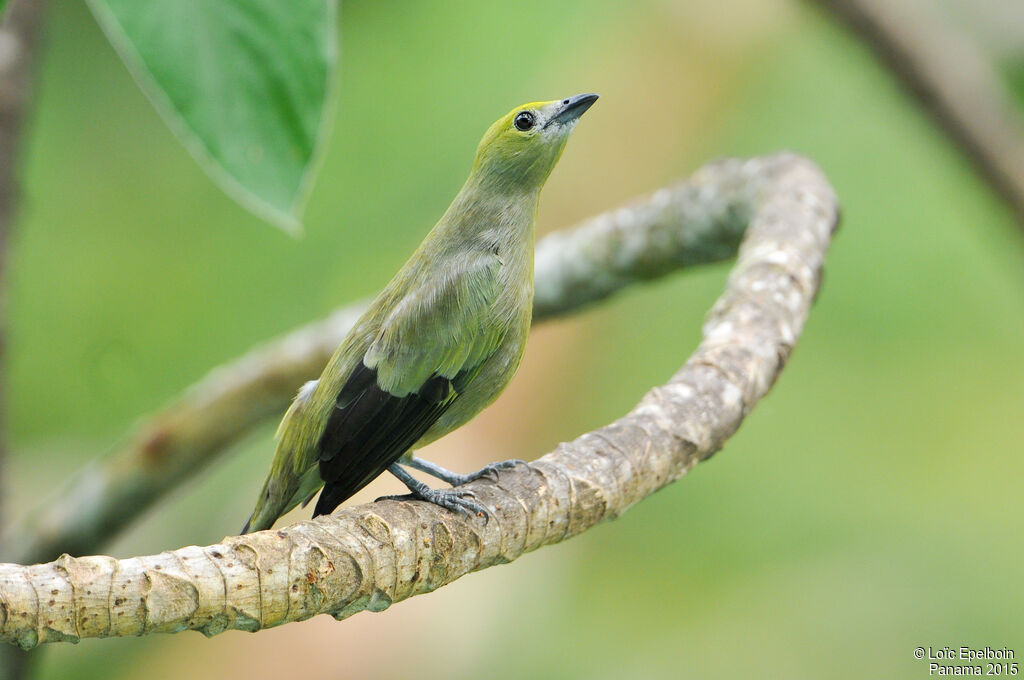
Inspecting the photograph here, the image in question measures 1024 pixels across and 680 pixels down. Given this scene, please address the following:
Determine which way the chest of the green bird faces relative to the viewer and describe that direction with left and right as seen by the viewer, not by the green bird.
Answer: facing to the right of the viewer

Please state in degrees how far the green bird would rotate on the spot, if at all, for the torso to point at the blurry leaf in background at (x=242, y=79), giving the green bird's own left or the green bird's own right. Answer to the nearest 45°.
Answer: approximately 135° to the green bird's own left

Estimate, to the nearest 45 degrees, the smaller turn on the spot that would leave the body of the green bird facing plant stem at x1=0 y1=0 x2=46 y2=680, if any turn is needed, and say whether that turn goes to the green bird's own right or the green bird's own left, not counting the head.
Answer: approximately 135° to the green bird's own left

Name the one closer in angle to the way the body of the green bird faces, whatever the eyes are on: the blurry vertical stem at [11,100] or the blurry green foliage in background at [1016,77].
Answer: the blurry green foliage in background

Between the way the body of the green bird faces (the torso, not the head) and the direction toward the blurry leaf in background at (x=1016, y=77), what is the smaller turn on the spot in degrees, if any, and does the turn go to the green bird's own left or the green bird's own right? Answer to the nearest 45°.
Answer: approximately 45° to the green bird's own left
